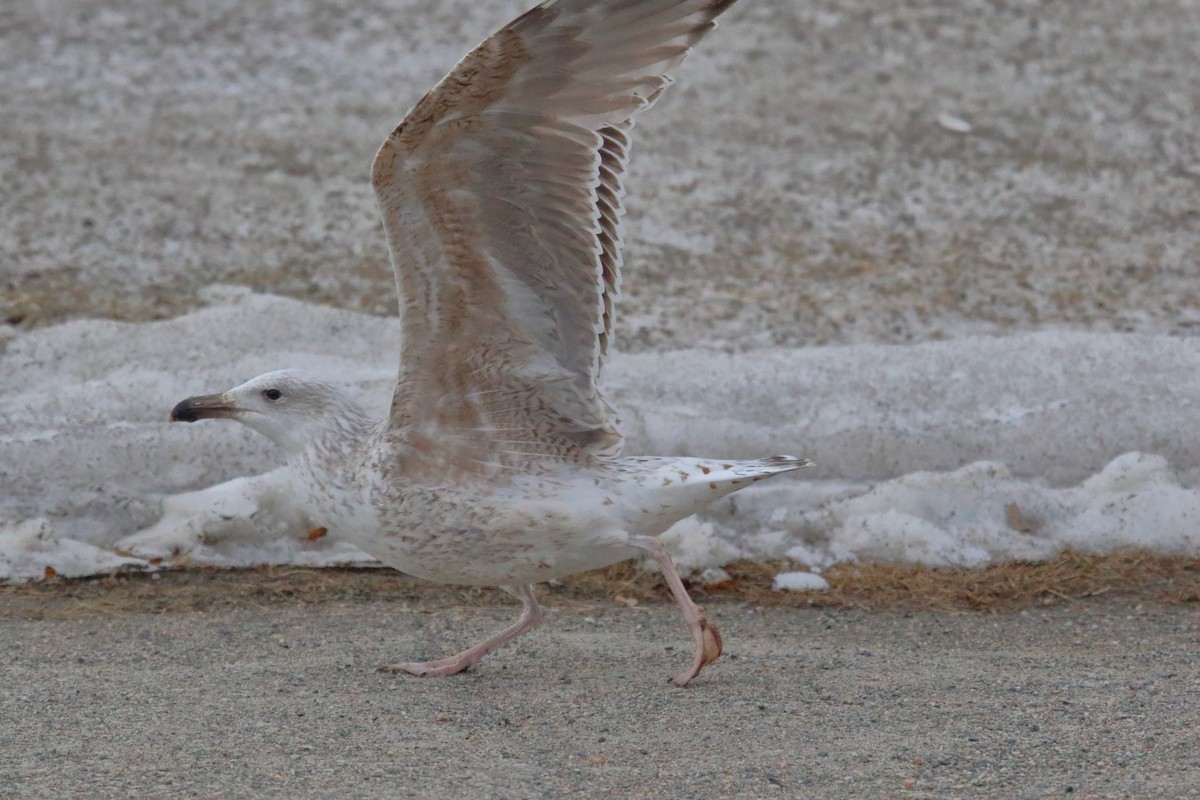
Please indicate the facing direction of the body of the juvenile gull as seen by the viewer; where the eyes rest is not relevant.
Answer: to the viewer's left
